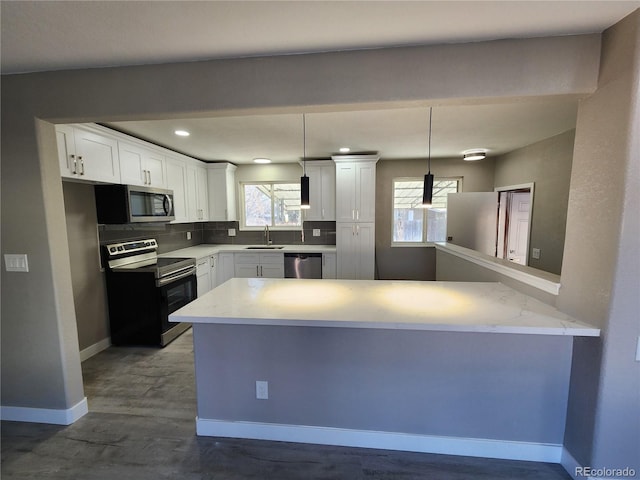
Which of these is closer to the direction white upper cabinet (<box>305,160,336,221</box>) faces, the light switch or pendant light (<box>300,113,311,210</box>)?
the pendant light

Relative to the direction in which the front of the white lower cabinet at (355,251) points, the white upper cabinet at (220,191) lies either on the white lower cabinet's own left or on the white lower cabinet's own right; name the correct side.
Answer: on the white lower cabinet's own right

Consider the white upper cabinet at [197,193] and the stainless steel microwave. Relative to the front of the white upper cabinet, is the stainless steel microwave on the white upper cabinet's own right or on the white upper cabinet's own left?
on the white upper cabinet's own right

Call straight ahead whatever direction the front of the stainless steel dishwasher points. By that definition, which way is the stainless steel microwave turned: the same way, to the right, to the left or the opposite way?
to the left

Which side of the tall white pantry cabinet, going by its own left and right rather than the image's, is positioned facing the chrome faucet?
right

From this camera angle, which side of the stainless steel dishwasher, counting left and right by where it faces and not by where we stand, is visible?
front

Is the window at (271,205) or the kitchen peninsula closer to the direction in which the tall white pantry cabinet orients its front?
the kitchen peninsula

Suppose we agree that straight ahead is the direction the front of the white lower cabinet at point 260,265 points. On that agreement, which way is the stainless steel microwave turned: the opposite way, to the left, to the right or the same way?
to the left

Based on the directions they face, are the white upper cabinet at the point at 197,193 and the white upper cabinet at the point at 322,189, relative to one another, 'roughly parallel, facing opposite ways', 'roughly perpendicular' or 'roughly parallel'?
roughly perpendicular

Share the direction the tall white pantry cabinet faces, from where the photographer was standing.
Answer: facing the viewer

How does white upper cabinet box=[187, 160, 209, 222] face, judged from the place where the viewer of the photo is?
facing the viewer and to the right of the viewer

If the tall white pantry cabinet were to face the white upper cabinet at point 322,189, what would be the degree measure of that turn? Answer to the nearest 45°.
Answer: approximately 90° to its right

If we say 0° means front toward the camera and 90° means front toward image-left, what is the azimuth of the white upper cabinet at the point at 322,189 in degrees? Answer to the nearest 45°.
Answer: approximately 0°

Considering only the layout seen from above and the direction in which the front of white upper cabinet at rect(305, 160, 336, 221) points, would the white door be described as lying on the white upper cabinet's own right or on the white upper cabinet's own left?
on the white upper cabinet's own left

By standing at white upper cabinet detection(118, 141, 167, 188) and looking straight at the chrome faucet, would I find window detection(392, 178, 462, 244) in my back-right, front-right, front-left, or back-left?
front-right

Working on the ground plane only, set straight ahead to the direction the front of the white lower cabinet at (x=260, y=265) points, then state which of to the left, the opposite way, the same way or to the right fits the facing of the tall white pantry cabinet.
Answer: the same way

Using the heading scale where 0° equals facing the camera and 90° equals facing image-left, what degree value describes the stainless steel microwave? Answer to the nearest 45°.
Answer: approximately 315°

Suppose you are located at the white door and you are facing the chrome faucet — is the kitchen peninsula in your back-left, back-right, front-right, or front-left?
front-left
